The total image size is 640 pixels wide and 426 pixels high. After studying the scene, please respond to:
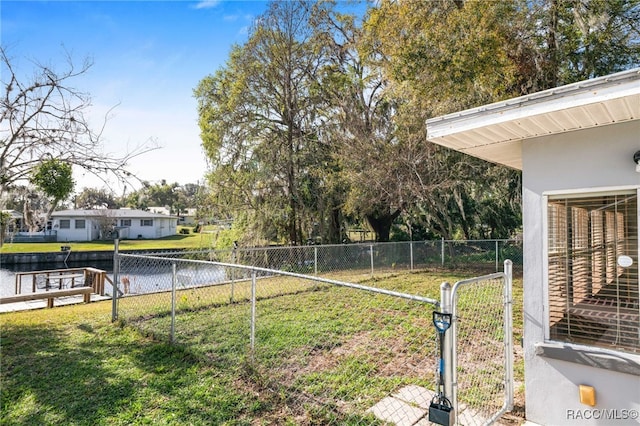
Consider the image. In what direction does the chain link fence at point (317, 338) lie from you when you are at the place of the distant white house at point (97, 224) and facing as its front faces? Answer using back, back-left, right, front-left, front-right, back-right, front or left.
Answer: front

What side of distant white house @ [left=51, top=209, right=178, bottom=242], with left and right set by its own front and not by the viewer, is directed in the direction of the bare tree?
front

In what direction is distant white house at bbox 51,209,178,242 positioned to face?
toward the camera

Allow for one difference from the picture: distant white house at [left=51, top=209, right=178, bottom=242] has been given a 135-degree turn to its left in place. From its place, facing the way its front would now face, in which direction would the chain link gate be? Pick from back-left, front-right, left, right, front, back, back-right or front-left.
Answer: back-right

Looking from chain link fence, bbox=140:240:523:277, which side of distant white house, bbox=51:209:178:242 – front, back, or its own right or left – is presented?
front

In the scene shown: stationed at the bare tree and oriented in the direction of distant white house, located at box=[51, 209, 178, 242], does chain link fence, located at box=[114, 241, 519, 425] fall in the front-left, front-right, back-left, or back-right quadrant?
back-right
